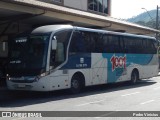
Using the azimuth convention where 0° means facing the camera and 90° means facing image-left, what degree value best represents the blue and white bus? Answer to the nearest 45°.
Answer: approximately 45°
